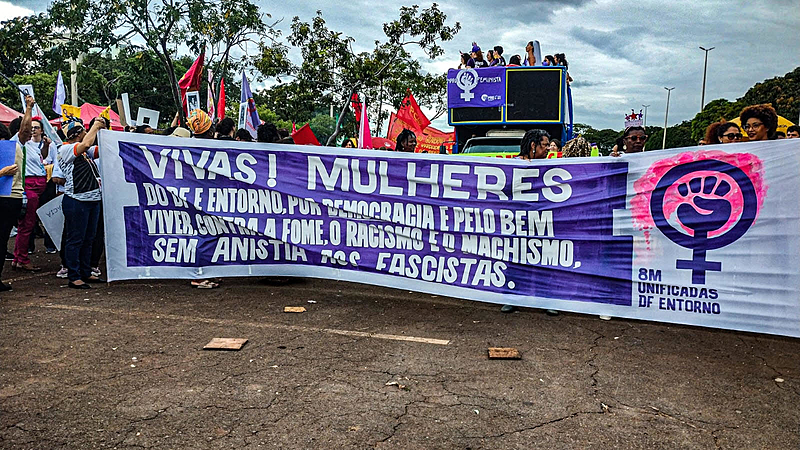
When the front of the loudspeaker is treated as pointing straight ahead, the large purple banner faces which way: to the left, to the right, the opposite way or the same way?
the same way

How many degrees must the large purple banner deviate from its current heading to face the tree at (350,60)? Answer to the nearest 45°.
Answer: approximately 180°

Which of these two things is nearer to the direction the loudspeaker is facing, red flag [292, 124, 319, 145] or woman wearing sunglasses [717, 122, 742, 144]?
the woman wearing sunglasses

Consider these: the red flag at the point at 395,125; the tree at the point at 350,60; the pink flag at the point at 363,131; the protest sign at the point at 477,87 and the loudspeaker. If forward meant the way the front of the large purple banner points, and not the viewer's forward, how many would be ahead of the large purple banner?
0

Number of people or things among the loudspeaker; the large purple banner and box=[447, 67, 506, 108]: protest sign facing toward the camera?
3

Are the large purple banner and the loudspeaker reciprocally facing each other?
no

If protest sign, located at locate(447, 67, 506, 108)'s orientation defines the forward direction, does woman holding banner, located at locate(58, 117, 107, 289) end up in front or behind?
in front

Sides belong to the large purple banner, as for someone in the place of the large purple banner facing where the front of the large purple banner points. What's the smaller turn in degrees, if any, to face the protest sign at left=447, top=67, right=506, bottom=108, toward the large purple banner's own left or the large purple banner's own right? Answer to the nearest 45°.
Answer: approximately 180°

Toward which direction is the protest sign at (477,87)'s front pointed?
toward the camera

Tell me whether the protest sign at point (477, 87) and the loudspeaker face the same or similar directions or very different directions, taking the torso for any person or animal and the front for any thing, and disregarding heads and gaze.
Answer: same or similar directions

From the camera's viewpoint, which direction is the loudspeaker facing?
toward the camera

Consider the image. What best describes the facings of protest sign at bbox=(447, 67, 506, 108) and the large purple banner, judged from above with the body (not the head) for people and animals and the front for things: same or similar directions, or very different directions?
same or similar directions

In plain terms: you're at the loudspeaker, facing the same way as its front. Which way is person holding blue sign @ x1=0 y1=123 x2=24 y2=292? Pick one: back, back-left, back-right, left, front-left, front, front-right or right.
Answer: front-right

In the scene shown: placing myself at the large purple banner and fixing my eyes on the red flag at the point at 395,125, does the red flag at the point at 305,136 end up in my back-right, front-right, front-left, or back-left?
front-left
